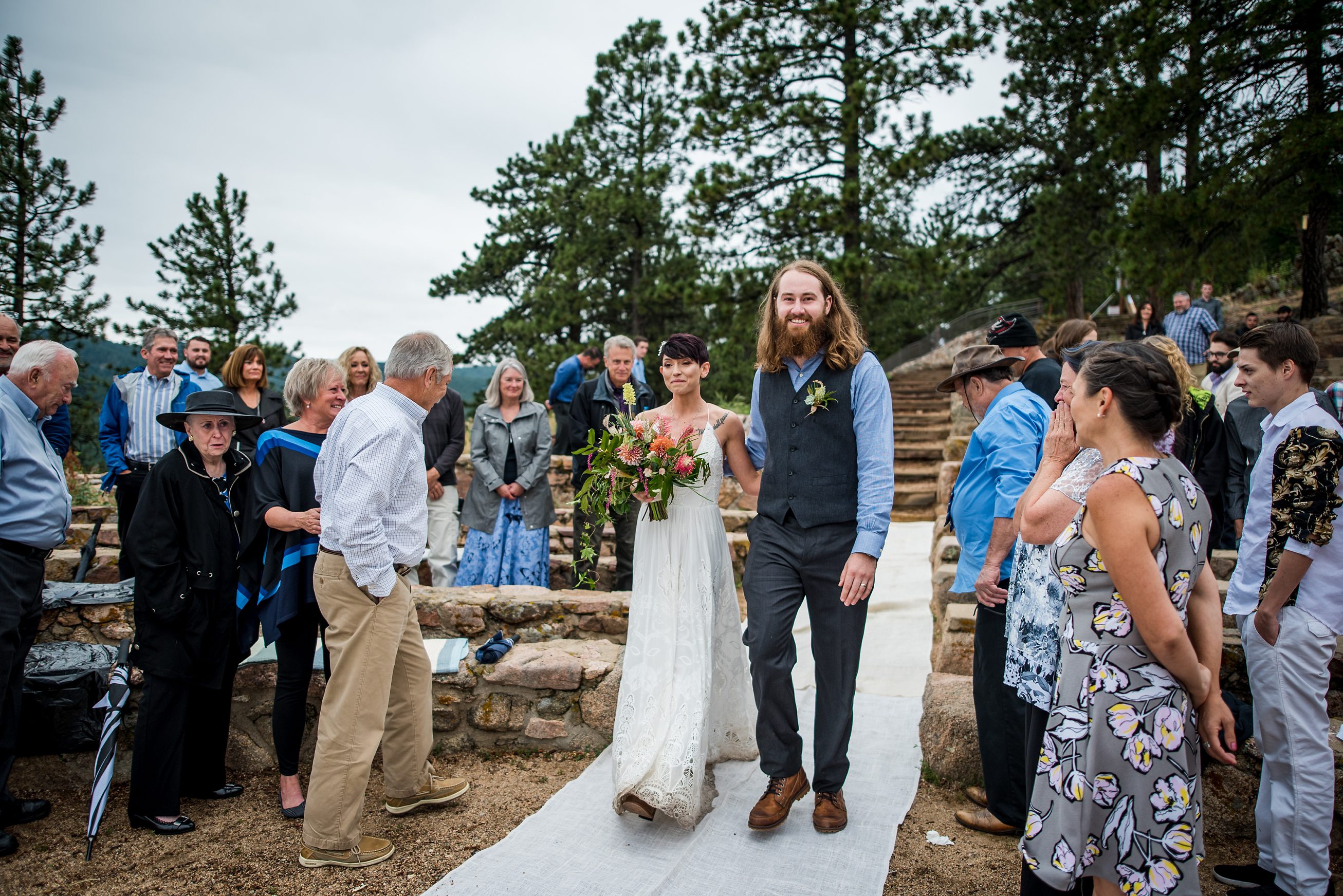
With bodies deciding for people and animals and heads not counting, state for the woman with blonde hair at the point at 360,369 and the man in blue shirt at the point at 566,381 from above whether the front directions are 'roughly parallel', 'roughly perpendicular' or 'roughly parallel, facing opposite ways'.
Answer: roughly perpendicular

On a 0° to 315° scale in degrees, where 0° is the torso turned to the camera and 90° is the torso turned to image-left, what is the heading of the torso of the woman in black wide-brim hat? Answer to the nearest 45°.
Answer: approximately 315°

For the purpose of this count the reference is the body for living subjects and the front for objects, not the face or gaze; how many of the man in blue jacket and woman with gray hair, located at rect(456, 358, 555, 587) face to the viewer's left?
0

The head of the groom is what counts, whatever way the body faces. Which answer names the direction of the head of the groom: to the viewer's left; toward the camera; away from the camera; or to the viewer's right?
toward the camera

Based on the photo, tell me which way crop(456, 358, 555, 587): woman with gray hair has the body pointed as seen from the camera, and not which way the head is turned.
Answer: toward the camera

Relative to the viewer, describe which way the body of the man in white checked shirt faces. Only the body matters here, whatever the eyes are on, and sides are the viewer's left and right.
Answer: facing to the right of the viewer

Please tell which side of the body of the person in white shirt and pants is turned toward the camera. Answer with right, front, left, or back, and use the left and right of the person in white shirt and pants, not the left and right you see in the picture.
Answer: left

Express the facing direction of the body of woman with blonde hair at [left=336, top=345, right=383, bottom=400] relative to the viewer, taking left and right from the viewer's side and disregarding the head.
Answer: facing the viewer

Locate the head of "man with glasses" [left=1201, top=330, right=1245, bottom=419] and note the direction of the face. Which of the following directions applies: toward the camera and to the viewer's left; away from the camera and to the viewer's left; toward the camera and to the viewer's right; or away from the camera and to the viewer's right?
toward the camera and to the viewer's left

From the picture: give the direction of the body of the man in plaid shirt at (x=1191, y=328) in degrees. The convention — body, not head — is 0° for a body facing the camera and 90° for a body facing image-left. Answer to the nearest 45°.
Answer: approximately 45°

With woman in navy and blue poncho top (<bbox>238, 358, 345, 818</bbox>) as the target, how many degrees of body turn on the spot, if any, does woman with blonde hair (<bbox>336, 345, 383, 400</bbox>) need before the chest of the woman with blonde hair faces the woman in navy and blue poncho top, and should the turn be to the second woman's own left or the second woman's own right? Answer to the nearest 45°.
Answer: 0° — they already face them

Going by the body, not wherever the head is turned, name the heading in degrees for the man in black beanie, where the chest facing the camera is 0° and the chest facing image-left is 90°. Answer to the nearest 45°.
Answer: approximately 90°

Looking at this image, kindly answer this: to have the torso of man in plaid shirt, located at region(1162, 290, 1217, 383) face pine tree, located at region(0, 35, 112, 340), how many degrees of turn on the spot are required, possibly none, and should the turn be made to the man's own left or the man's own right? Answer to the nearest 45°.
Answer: approximately 45° to the man's own right

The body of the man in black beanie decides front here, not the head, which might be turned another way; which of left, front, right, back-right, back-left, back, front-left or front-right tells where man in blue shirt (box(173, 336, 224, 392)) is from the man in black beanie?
front

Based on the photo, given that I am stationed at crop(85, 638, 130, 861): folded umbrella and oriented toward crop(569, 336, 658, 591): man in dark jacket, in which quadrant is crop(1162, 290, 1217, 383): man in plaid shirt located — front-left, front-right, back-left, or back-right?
front-right

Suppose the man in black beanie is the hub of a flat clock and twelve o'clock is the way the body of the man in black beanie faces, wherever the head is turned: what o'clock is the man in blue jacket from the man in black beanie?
The man in blue jacket is roughly at 12 o'clock from the man in black beanie.

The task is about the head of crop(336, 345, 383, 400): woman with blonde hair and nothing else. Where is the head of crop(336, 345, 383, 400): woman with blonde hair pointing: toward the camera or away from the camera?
toward the camera

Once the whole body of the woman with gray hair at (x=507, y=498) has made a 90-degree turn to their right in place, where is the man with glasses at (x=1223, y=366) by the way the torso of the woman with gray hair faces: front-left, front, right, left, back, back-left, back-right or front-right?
back

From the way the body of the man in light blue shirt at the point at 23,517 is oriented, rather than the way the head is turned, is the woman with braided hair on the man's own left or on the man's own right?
on the man's own right
